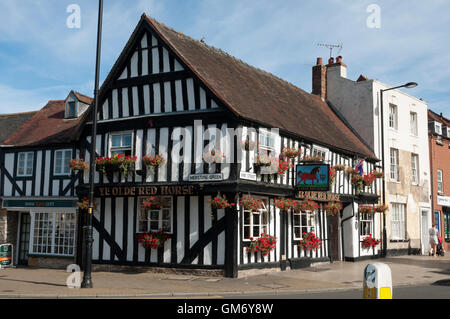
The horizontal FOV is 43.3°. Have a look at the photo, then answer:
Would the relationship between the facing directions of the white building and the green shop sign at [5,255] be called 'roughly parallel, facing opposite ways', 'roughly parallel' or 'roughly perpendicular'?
roughly parallel

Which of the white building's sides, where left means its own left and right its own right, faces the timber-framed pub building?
right

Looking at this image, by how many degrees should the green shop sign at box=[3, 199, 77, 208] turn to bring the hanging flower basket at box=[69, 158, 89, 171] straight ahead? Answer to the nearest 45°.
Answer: approximately 45° to its left

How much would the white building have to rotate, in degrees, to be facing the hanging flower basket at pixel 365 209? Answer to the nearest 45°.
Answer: approximately 45° to its right

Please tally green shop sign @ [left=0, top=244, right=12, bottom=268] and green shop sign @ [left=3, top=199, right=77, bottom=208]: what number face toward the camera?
2

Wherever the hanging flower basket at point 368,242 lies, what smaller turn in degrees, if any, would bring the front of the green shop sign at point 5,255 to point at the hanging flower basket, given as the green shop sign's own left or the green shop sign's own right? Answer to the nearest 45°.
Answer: approximately 90° to the green shop sign's own left

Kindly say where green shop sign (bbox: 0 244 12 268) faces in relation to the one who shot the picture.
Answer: facing the viewer

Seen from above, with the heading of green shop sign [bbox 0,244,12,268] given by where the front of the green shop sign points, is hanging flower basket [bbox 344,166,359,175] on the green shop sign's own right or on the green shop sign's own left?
on the green shop sign's own left
